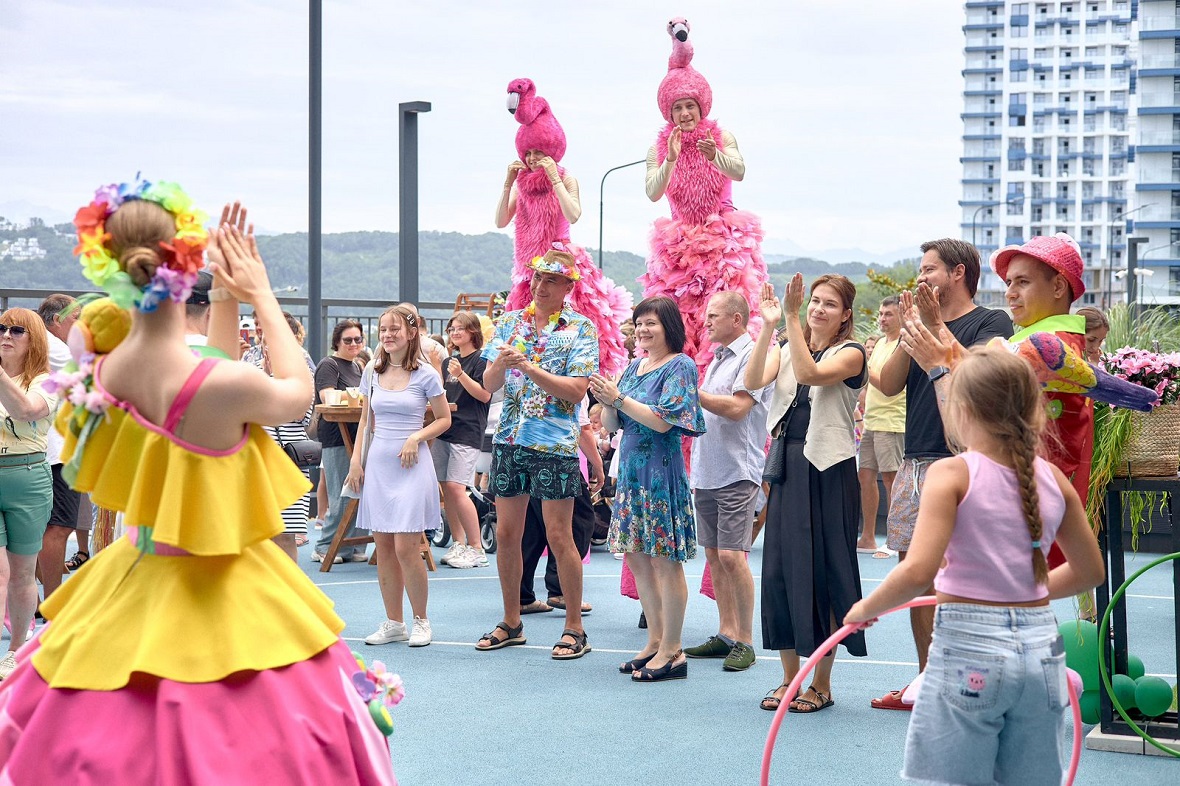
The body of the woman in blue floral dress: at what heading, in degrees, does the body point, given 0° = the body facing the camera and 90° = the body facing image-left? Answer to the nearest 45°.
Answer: approximately 45°

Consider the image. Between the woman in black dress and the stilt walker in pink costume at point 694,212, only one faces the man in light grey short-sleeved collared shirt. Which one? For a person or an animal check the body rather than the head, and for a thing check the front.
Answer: the stilt walker in pink costume

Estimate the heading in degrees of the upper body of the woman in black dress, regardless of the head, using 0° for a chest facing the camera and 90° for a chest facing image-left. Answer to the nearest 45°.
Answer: approximately 45°

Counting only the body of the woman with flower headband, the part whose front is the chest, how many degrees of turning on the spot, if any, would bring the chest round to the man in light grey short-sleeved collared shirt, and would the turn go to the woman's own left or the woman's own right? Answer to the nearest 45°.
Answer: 0° — they already face them

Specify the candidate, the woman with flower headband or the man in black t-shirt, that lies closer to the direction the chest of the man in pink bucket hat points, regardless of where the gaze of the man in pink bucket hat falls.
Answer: the woman with flower headband

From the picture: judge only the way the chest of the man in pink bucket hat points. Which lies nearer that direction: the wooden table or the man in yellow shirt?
the wooden table

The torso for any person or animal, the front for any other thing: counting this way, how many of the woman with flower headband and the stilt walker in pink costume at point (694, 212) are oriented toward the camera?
1

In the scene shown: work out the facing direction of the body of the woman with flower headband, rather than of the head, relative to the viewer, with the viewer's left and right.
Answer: facing away from the viewer and to the right of the viewer

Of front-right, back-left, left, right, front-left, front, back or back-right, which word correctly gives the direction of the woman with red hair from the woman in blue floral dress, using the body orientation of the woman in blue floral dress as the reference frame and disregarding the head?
front-right

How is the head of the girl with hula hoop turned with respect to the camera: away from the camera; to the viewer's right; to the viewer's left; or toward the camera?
away from the camera

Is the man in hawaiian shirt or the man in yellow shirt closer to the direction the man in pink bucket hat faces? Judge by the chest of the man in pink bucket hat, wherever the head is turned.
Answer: the man in hawaiian shirt
